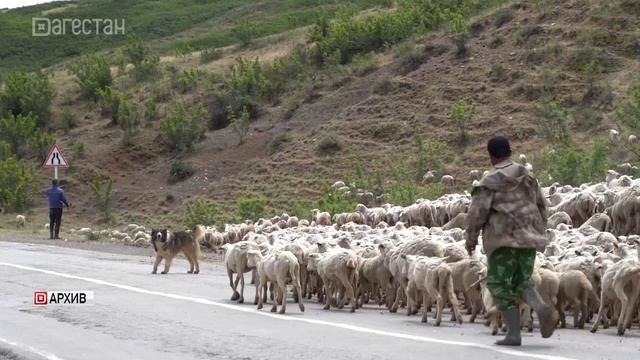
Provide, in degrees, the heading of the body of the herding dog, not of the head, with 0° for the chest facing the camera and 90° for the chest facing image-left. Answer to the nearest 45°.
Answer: approximately 45°

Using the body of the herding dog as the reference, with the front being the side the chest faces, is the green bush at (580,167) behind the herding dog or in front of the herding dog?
behind
